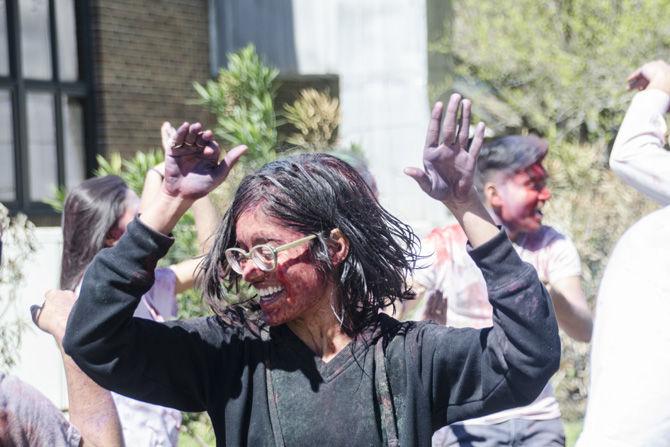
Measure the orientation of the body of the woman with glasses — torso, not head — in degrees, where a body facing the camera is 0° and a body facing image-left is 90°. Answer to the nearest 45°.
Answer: approximately 0°

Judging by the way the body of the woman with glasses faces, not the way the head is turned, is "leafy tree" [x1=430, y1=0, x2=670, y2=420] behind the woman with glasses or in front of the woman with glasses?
behind
